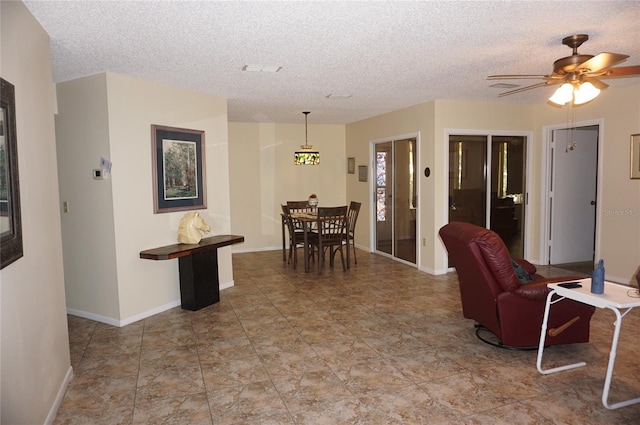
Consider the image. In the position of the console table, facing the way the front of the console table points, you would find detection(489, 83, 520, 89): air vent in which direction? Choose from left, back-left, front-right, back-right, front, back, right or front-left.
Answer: front-left

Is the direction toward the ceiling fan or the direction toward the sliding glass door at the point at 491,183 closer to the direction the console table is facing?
the ceiling fan

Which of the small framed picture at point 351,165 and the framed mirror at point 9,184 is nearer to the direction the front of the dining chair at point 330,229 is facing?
the small framed picture

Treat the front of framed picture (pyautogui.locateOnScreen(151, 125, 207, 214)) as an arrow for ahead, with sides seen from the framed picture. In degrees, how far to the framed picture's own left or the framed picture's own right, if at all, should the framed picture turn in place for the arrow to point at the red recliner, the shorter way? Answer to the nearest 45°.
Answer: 0° — it already faces it

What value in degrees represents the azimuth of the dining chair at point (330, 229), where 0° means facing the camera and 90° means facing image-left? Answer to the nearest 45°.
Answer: approximately 180°

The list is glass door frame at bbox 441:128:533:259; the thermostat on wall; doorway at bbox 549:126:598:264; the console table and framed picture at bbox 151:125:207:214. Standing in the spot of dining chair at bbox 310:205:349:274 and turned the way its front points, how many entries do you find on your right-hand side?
2

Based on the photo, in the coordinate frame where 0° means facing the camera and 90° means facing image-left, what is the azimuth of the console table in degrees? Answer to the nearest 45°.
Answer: approximately 315°

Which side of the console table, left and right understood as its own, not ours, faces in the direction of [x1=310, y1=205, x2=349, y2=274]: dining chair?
left

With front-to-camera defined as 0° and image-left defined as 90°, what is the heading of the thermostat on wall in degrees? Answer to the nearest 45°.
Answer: approximately 45°

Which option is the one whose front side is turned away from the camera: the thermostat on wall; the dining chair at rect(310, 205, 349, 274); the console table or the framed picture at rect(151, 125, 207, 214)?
the dining chair

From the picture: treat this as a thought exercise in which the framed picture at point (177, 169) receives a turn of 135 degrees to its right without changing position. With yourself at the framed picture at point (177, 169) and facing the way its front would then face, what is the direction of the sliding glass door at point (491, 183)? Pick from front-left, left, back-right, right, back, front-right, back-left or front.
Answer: back

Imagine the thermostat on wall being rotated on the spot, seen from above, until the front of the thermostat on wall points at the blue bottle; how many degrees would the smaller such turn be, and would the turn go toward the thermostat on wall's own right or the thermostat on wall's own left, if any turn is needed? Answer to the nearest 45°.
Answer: approximately 90° to the thermostat on wall's own left

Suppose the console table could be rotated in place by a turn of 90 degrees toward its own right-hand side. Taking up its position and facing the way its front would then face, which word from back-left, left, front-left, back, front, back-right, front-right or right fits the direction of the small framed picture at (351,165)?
back

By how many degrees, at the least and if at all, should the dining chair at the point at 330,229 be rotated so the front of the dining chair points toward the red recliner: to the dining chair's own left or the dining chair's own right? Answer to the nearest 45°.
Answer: approximately 135° to the dining chair's own right
